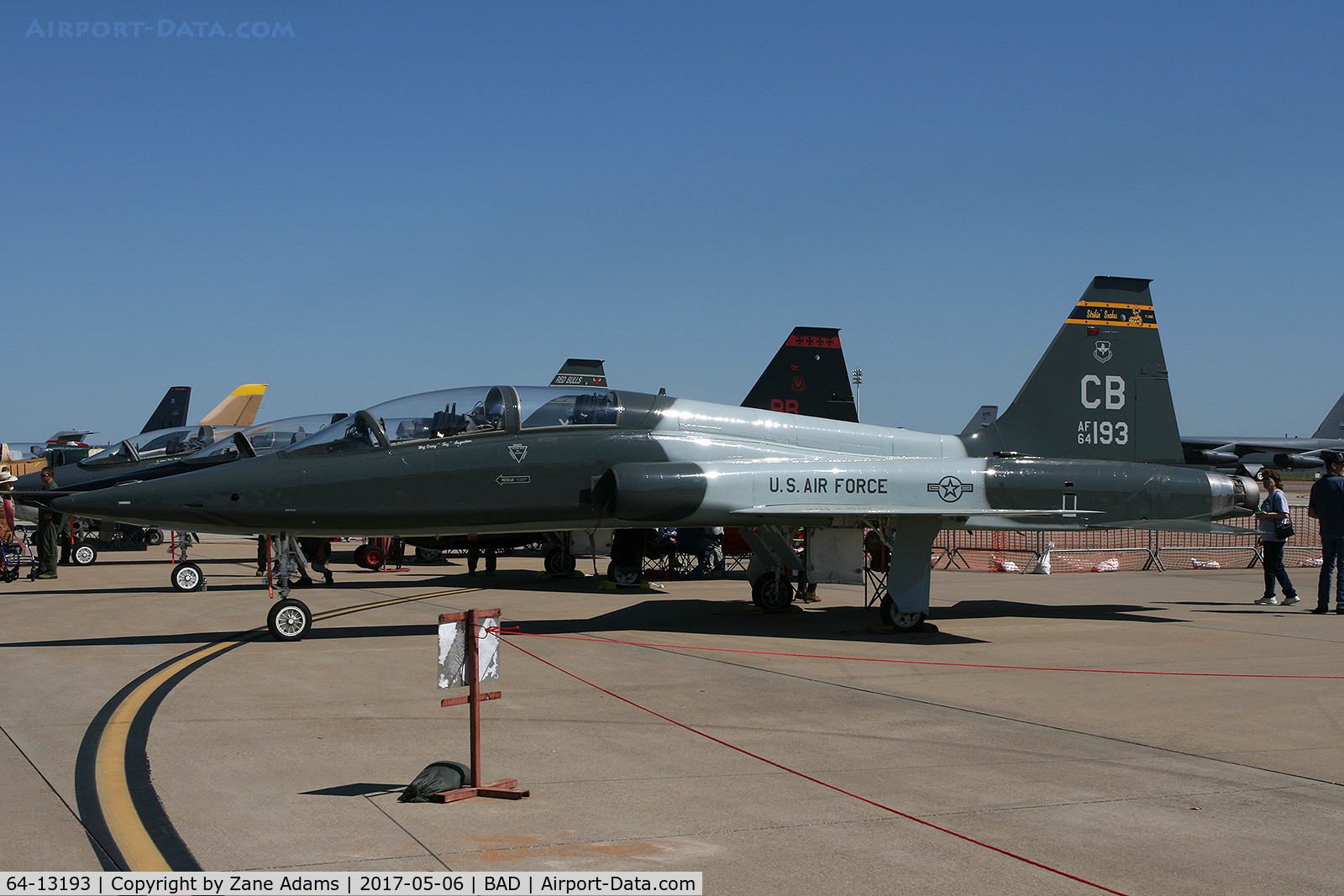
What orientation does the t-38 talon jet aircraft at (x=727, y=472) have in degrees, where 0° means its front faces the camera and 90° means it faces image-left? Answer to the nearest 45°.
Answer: approximately 90°

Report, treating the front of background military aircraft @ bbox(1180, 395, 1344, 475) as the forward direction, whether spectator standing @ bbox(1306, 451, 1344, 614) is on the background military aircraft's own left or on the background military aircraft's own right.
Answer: on the background military aircraft's own left

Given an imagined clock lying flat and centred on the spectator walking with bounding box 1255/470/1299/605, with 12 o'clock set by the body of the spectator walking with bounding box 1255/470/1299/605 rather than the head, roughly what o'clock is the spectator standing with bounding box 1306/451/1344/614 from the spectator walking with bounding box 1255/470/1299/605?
the spectator standing with bounding box 1306/451/1344/614 is roughly at 8 o'clock from the spectator walking with bounding box 1255/470/1299/605.

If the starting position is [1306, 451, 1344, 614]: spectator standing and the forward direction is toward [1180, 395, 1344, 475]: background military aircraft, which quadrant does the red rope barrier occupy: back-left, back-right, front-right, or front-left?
back-left

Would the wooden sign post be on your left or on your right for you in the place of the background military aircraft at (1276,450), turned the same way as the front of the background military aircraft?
on your left

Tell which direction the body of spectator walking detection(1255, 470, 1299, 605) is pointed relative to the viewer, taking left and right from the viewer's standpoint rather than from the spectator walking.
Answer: facing to the left of the viewer

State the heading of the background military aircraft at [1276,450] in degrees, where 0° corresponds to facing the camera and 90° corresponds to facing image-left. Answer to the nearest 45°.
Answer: approximately 90°
